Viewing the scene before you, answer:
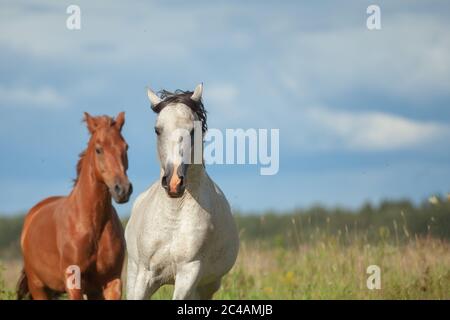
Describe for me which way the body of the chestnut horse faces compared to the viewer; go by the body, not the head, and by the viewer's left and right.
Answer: facing the viewer and to the right of the viewer
